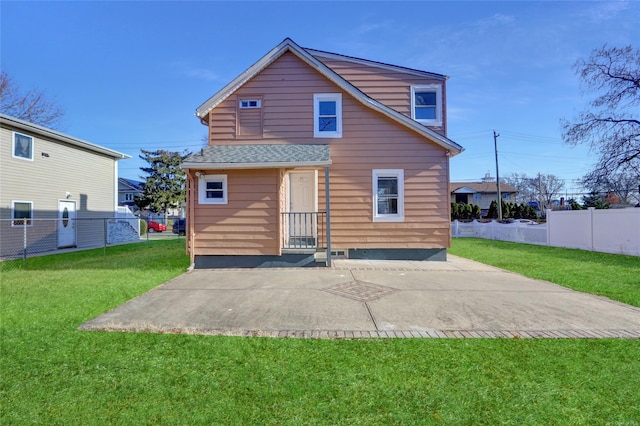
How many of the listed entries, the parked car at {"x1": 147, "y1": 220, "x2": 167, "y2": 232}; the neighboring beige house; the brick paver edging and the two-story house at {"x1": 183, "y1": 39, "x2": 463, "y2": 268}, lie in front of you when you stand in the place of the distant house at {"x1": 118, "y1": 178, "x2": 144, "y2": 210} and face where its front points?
4

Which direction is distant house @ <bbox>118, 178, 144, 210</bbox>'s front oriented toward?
toward the camera

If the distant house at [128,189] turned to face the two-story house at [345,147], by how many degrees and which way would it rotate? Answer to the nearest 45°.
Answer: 0° — it already faces it

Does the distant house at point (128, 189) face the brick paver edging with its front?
yes

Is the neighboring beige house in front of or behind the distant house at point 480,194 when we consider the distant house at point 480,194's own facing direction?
in front

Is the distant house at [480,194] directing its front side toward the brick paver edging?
yes

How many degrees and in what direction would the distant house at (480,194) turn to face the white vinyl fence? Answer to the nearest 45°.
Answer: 0° — it already faces it

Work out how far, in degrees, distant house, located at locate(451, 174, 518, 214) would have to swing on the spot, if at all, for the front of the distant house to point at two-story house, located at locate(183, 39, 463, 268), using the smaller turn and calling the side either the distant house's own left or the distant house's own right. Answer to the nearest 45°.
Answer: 0° — it already faces it

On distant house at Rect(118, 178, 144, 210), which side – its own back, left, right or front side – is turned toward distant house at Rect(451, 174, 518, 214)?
left

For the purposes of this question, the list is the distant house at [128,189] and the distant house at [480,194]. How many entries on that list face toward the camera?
2
